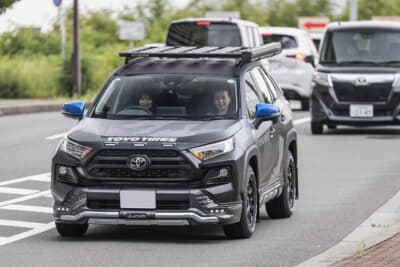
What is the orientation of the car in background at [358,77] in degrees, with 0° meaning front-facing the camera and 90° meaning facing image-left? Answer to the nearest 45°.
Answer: approximately 0°

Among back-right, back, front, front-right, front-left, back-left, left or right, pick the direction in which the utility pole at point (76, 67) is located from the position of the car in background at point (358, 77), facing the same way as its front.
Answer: back-right
